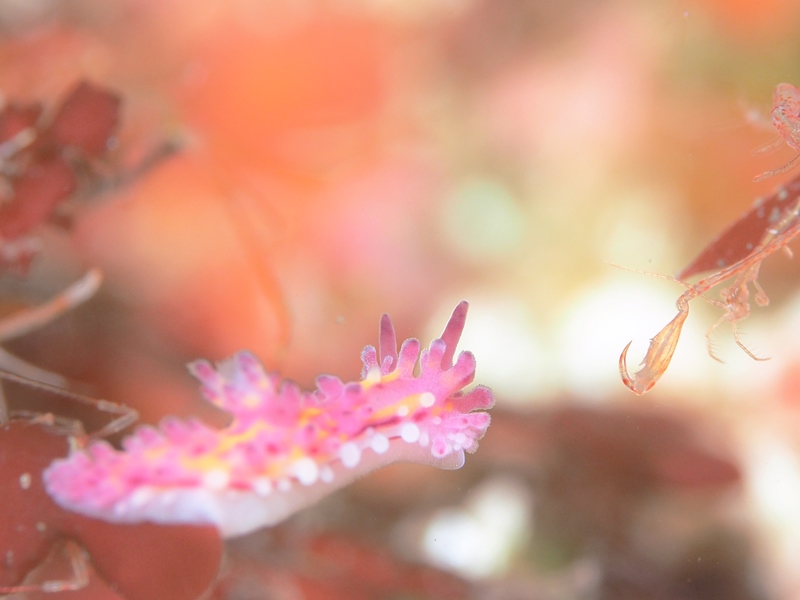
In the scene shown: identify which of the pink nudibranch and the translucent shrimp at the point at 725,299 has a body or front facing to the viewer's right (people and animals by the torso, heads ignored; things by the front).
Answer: the pink nudibranch

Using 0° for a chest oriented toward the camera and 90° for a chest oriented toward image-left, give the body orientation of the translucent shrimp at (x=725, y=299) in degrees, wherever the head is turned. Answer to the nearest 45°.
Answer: approximately 90°

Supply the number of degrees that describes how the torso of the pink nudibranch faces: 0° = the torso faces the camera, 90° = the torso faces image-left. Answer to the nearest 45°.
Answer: approximately 270°

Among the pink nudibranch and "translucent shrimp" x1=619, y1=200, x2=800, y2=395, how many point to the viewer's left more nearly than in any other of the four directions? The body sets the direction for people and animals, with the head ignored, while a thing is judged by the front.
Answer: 1
